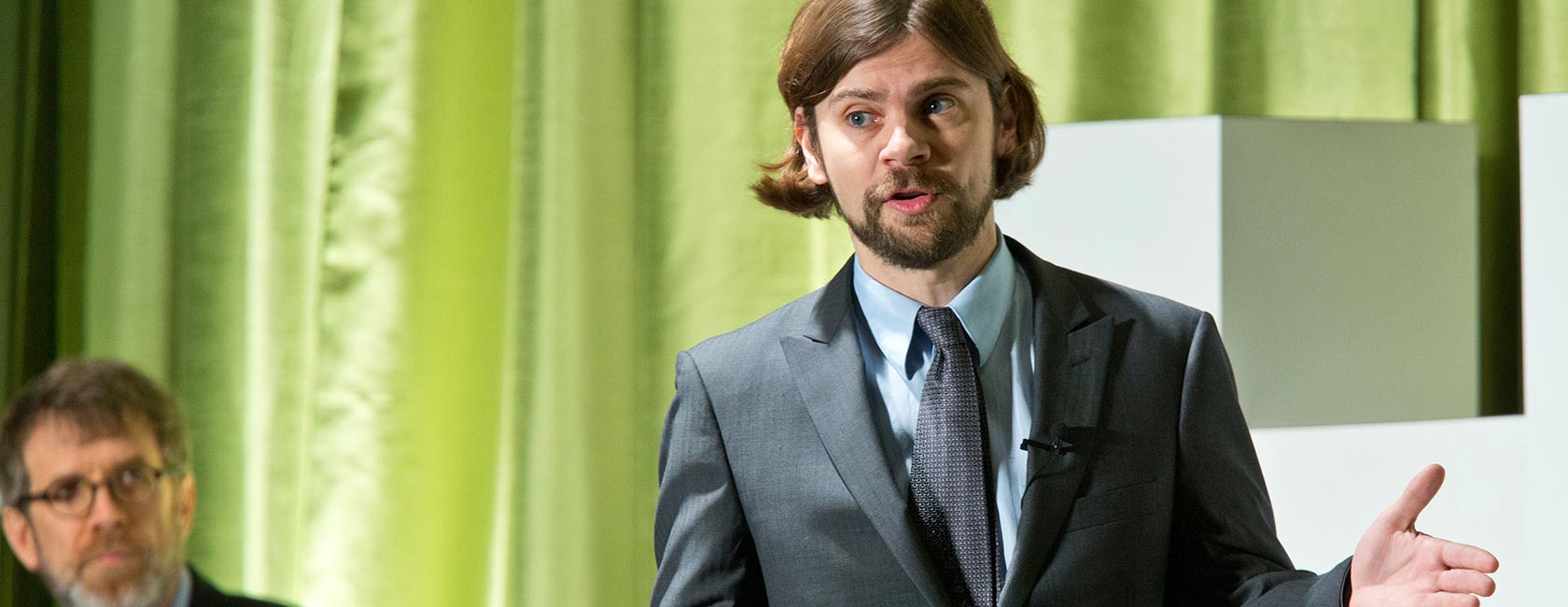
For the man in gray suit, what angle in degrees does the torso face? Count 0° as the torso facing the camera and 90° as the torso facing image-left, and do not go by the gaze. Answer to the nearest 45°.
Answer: approximately 0°

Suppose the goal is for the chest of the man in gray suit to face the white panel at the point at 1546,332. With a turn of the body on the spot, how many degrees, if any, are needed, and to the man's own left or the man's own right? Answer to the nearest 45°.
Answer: approximately 135° to the man's own left

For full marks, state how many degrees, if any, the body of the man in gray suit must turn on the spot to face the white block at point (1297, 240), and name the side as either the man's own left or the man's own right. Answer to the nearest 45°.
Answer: approximately 135° to the man's own left

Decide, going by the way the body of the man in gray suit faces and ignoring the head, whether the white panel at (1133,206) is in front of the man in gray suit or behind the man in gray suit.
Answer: behind
